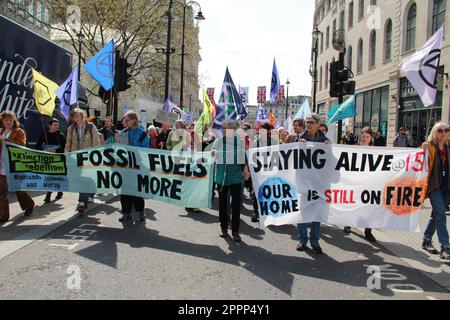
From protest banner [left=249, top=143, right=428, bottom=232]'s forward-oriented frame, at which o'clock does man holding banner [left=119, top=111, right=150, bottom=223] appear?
The man holding banner is roughly at 3 o'clock from the protest banner.

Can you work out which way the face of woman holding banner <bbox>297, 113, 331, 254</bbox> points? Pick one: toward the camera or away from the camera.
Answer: toward the camera

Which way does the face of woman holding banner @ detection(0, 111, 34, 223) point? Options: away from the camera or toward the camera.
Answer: toward the camera

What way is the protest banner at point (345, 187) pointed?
toward the camera

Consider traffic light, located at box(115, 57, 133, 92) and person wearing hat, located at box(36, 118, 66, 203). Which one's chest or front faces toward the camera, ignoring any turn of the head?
the person wearing hat

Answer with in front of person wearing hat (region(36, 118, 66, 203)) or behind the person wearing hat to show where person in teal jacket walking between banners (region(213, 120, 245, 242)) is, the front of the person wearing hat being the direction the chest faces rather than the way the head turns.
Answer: in front

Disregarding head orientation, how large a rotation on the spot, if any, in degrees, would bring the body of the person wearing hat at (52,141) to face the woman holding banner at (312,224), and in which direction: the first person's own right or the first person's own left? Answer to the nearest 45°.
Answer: approximately 45° to the first person's own left

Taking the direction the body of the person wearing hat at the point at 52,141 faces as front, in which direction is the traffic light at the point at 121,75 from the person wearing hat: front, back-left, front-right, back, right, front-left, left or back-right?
back-left

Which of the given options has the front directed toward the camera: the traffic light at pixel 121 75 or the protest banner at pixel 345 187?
the protest banner
